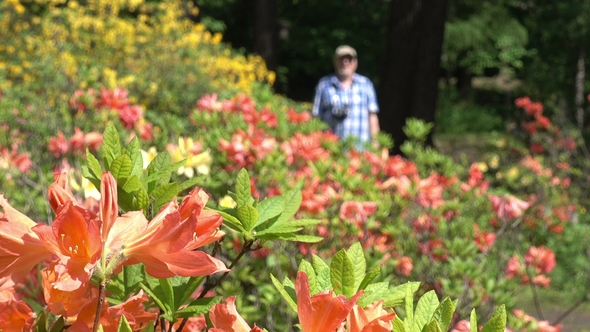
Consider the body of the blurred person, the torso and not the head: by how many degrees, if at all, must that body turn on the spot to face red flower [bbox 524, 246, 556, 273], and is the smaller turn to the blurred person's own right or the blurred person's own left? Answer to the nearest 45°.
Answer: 0° — they already face it

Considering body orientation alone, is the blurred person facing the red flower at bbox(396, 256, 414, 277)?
yes

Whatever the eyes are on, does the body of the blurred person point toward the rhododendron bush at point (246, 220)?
yes

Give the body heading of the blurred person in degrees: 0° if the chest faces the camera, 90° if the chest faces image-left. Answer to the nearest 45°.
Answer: approximately 0°

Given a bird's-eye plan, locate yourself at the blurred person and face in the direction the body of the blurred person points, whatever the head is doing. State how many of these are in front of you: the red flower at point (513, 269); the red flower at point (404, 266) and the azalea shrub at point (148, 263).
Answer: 3
